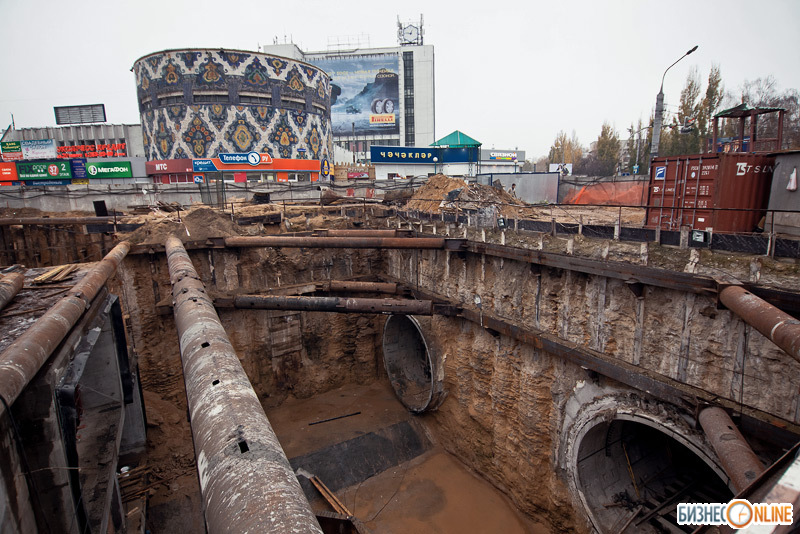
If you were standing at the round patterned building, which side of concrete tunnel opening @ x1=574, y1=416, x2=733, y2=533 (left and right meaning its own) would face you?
right

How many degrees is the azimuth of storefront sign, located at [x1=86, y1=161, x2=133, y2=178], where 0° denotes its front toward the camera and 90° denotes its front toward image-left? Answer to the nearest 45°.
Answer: approximately 0°

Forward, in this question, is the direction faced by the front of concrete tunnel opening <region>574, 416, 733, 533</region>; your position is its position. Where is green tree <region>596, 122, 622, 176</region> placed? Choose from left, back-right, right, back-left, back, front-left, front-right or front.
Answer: back-right

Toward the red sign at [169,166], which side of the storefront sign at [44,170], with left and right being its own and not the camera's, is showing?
left

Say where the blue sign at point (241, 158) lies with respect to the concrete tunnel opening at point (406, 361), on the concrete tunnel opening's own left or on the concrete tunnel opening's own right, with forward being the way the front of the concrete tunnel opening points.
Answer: on the concrete tunnel opening's own right

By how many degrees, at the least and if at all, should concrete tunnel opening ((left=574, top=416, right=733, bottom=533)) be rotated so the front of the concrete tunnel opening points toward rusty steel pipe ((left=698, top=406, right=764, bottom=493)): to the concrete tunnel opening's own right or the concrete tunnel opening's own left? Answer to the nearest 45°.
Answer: approximately 45° to the concrete tunnel opening's own left

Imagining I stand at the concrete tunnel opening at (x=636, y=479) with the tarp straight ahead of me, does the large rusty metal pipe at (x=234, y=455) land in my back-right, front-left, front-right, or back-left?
back-left

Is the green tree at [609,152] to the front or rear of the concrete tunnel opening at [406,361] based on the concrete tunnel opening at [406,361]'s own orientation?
to the rear

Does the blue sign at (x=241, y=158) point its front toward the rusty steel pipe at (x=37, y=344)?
yes
